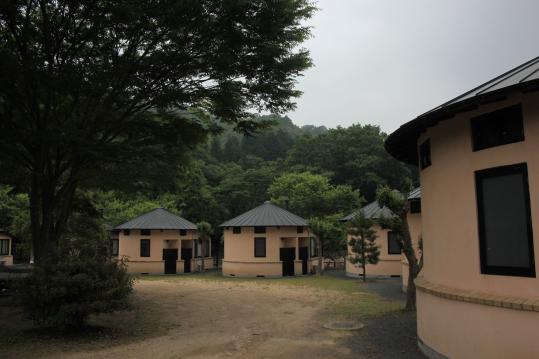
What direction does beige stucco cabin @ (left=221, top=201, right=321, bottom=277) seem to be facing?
toward the camera

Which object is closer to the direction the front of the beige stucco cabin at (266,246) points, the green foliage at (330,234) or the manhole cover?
the manhole cover

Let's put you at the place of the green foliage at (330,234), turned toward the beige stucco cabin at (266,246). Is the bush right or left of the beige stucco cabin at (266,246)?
left

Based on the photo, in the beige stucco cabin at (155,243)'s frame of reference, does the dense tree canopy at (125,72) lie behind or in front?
in front

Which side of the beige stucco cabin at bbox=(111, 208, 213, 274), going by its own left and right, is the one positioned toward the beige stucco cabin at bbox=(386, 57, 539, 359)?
front

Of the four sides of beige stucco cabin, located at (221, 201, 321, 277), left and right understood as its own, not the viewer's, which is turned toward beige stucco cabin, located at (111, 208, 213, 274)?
right

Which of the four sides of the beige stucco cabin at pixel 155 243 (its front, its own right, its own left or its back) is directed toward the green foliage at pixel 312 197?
left

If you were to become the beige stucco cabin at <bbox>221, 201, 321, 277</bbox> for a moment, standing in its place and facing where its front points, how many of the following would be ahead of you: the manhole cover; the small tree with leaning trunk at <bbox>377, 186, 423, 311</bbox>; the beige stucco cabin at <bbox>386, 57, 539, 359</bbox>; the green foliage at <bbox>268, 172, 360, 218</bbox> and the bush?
4

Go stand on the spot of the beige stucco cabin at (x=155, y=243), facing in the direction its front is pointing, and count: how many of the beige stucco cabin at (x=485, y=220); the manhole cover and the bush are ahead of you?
3

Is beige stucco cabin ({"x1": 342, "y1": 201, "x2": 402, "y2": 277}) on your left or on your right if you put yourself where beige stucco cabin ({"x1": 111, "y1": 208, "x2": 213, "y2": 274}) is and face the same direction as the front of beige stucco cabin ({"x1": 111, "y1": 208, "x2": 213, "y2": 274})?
on your left

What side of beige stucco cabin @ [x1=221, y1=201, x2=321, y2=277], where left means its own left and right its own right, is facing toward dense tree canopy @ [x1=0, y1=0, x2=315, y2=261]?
right

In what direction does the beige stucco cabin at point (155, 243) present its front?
toward the camera

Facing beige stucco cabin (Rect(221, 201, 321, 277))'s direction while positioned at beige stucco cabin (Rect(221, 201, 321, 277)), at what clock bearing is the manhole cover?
The manhole cover is roughly at 12 o'clock from the beige stucco cabin.

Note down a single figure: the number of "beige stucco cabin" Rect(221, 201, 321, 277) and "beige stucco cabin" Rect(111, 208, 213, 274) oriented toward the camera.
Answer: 2

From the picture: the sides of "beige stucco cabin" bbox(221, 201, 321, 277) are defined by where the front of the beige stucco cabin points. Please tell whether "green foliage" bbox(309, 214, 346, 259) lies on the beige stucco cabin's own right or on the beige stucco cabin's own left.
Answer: on the beige stucco cabin's own left

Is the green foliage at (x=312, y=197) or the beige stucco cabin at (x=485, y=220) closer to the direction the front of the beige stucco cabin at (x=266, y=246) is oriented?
the beige stucco cabin

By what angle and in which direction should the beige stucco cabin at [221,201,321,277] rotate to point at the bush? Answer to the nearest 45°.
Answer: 0° — it already faces it
